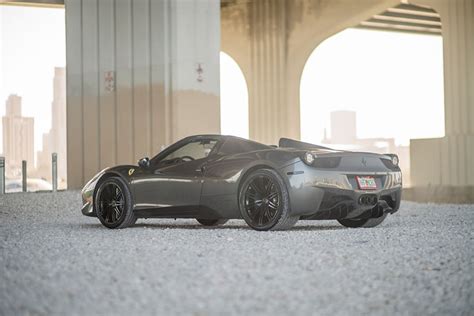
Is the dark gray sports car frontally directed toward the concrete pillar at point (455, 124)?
no

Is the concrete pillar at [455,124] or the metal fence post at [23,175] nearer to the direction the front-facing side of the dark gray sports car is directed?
the metal fence post

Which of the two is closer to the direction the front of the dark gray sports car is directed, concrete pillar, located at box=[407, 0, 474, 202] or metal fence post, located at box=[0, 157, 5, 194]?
the metal fence post

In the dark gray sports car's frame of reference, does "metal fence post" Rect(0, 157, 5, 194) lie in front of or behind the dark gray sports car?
in front

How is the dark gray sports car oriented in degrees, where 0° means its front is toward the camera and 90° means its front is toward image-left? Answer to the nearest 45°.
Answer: approximately 135°

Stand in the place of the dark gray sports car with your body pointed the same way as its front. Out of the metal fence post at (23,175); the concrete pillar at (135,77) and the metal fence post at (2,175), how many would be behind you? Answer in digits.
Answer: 0

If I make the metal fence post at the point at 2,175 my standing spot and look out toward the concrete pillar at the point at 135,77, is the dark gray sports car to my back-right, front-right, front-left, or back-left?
front-right

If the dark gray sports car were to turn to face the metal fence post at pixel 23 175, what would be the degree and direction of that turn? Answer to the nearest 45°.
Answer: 0° — it already faces it

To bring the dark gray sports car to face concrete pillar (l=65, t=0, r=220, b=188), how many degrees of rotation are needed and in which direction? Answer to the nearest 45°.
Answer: approximately 45° to its right
